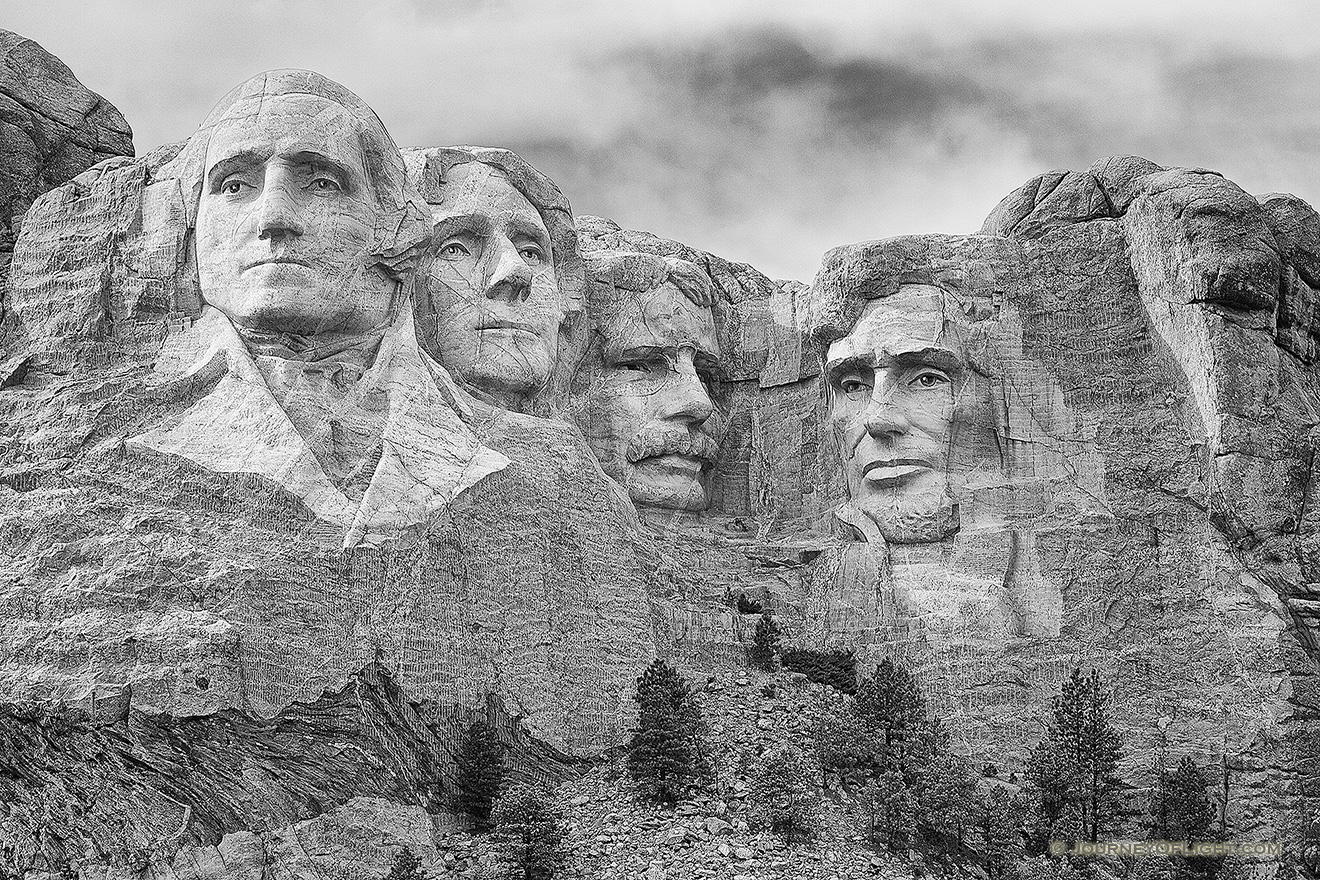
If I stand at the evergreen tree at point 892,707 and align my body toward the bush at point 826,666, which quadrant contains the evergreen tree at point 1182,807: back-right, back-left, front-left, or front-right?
back-right

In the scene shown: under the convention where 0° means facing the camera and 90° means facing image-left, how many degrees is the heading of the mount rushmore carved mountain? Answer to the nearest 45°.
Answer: approximately 0°

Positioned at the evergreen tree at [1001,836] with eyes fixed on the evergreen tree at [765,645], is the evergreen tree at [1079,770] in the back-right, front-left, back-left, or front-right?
back-right
